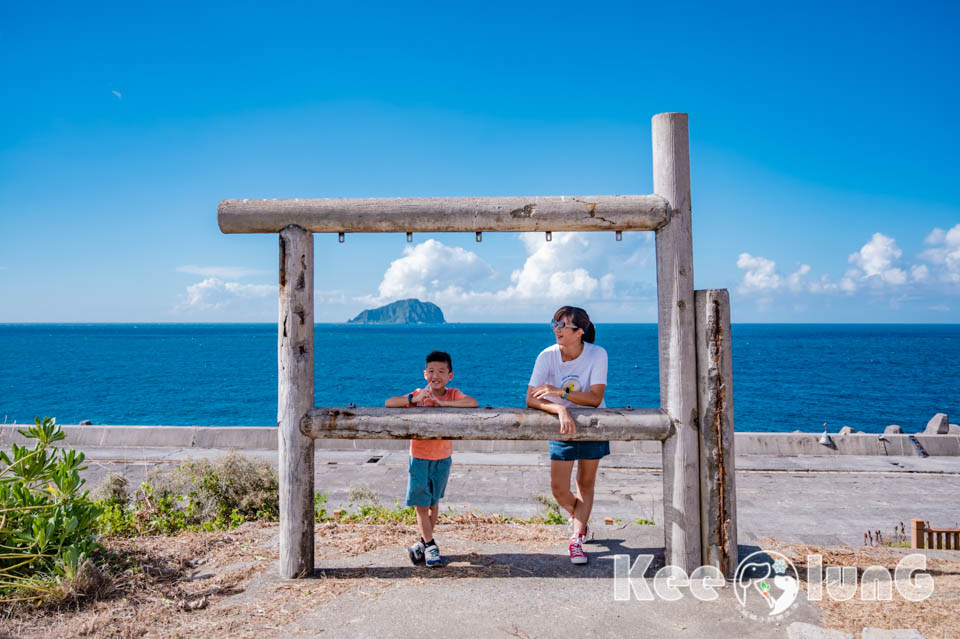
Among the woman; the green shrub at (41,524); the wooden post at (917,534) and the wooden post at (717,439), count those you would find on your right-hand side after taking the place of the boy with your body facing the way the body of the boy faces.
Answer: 1

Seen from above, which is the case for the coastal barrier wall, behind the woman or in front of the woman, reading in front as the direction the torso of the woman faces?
behind

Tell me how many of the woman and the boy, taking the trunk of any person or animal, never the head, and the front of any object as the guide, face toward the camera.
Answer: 2

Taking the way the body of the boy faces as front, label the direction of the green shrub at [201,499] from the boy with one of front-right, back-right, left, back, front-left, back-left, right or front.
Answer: back-right

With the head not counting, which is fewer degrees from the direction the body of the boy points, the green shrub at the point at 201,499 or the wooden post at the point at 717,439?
the wooden post

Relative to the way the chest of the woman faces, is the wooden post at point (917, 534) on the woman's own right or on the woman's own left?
on the woman's own left

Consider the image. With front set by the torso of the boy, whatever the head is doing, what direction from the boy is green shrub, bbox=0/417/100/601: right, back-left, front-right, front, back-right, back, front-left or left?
right

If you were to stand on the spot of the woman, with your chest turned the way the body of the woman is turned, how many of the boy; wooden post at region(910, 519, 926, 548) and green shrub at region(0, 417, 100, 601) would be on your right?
2

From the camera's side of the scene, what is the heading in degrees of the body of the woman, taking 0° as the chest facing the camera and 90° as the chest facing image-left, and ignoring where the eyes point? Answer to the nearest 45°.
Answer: approximately 0°

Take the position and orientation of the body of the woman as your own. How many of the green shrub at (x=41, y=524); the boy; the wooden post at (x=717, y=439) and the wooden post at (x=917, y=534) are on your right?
2

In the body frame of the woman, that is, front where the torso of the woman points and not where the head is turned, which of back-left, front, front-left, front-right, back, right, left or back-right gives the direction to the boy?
right
